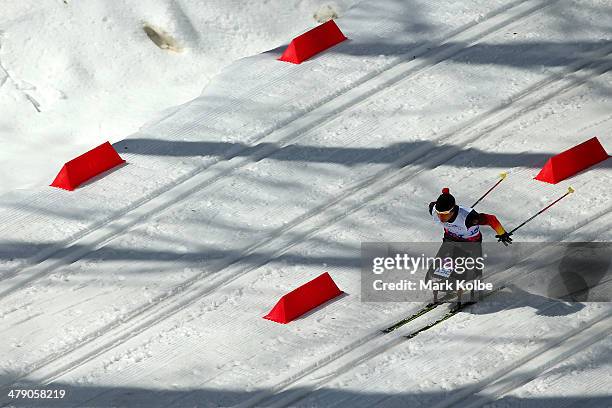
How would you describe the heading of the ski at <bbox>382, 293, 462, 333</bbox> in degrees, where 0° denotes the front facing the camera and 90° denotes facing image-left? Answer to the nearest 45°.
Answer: approximately 45°

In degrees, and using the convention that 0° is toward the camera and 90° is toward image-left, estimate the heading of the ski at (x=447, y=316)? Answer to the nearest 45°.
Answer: approximately 45°

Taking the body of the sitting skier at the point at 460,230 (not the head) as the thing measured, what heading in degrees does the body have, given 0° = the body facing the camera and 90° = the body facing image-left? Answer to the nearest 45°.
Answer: approximately 45°
